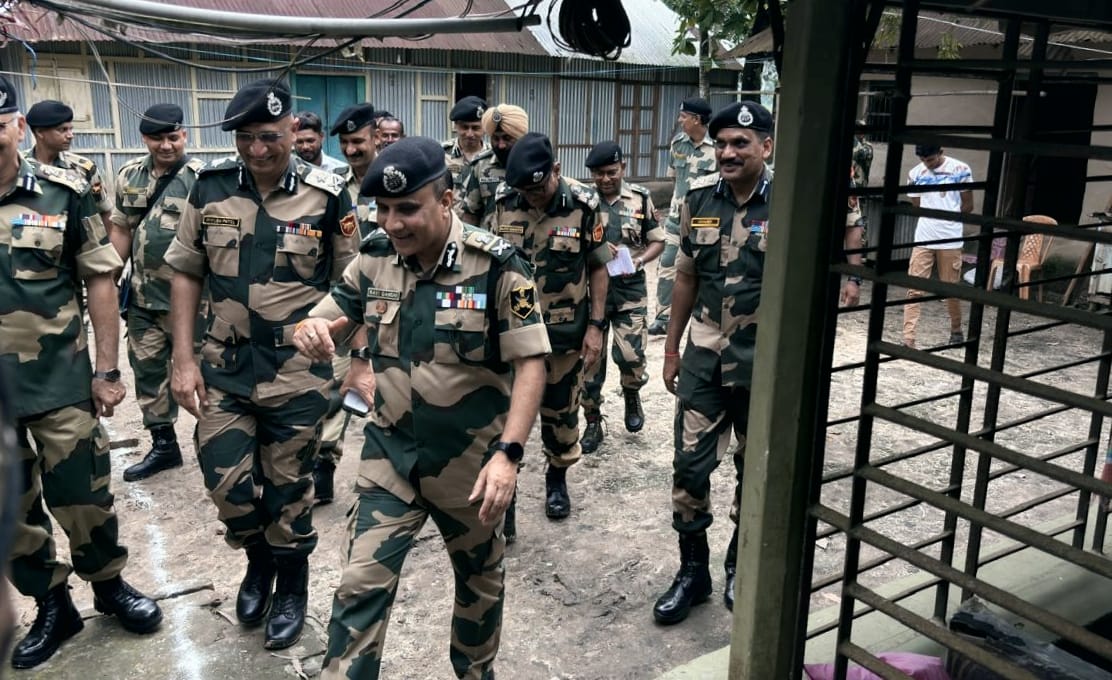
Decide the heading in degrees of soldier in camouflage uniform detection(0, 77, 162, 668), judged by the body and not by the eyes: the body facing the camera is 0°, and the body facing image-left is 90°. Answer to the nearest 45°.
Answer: approximately 0°

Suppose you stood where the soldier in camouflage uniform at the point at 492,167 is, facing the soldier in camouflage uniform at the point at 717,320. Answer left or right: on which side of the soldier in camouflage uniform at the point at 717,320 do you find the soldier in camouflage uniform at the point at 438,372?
right

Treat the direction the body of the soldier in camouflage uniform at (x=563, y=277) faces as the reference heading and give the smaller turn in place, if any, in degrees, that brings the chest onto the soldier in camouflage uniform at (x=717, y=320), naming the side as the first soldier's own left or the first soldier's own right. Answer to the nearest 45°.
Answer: approximately 45° to the first soldier's own left

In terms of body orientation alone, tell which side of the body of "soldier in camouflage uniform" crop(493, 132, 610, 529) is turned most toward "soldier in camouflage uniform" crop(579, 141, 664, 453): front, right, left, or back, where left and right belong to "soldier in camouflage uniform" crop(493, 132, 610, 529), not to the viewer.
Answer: back

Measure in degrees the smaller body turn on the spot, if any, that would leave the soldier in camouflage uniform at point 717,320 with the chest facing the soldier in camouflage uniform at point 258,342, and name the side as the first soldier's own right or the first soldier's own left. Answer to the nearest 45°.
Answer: approximately 90° to the first soldier's own right

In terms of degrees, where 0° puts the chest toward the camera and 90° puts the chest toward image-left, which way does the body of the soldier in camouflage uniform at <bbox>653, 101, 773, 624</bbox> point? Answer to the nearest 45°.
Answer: approximately 0°

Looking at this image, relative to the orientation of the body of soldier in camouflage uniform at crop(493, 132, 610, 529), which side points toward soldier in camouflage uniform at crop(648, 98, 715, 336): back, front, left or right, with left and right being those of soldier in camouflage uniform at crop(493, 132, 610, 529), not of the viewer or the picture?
back

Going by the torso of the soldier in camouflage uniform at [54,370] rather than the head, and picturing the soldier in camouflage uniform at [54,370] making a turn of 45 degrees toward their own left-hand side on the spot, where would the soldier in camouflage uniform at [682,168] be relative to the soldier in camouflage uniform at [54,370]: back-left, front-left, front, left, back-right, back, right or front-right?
left

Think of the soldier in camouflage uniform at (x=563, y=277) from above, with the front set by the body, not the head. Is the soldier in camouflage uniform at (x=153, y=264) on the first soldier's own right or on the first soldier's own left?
on the first soldier's own right

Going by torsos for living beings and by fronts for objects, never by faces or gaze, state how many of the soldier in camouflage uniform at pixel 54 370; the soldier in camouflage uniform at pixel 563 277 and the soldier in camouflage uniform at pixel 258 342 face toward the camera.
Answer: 3

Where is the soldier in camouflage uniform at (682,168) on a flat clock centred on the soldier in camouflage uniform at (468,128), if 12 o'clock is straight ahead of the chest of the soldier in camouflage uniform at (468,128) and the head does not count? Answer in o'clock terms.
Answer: the soldier in camouflage uniform at (682,168) is roughly at 9 o'clock from the soldier in camouflage uniform at (468,128).

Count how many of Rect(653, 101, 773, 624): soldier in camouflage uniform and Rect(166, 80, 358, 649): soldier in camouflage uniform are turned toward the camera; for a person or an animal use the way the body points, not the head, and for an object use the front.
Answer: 2
